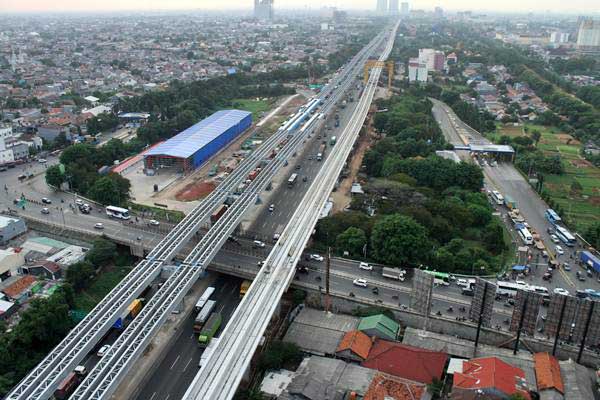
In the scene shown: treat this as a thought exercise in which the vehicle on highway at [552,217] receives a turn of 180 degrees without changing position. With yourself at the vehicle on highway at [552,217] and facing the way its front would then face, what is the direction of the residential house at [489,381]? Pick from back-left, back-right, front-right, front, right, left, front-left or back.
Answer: back-left

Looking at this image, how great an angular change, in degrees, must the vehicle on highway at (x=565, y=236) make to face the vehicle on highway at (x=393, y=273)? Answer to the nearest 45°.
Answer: approximately 90° to its right

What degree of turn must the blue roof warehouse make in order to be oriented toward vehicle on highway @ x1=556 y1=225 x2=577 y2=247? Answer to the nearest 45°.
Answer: approximately 90° to its left

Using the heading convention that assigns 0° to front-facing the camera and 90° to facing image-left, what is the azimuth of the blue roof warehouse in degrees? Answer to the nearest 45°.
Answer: approximately 45°

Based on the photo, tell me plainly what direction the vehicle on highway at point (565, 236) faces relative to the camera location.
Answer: facing the viewer and to the right of the viewer
